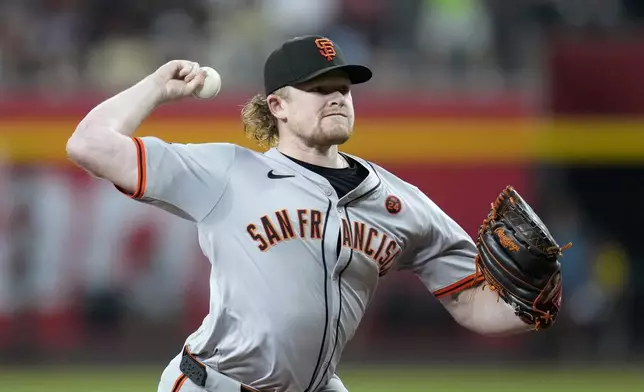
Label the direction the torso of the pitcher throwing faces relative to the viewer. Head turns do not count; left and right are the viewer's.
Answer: facing the viewer and to the right of the viewer
